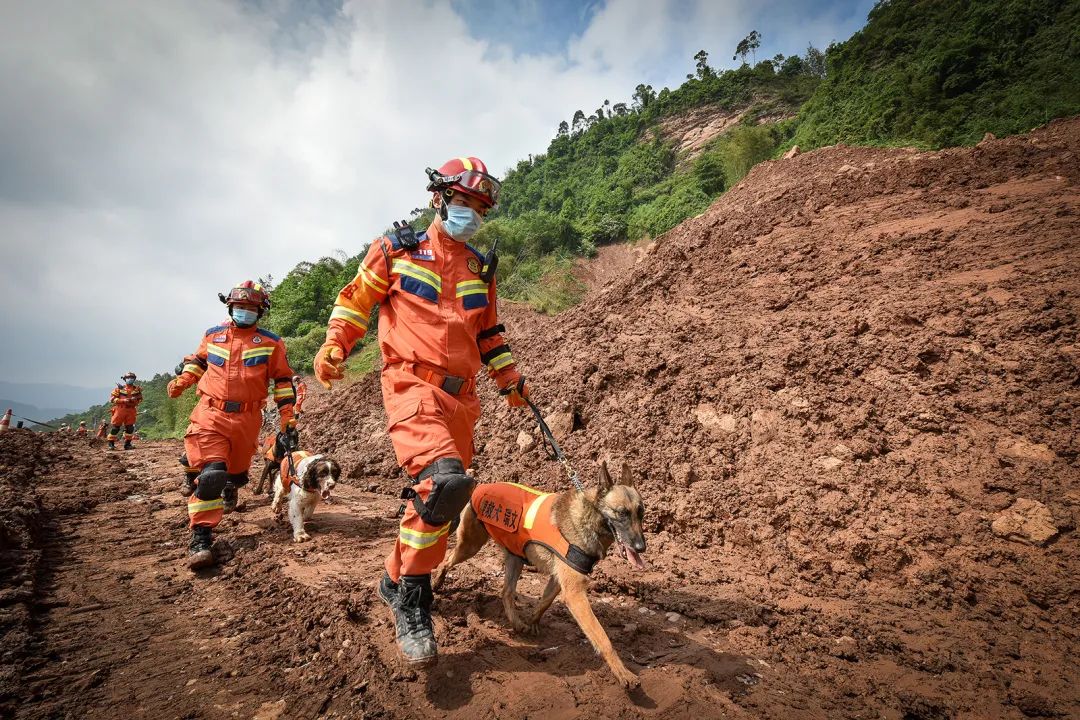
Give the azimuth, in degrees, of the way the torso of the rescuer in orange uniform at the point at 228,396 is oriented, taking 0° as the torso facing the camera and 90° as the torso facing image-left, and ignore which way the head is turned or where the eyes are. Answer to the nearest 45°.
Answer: approximately 0°

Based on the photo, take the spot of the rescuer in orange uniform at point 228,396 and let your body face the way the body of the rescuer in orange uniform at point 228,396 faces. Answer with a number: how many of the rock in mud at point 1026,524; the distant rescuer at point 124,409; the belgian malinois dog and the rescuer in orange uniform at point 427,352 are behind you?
1

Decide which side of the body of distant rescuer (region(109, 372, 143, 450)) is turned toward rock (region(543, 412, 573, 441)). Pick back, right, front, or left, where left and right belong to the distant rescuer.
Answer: front

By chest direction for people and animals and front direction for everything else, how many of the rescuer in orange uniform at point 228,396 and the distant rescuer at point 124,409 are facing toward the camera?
2

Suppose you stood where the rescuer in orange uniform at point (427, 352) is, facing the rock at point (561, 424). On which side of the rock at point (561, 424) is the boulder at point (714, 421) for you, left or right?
right

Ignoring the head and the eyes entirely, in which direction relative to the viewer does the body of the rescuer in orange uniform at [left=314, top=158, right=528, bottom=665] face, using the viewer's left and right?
facing the viewer and to the right of the viewer

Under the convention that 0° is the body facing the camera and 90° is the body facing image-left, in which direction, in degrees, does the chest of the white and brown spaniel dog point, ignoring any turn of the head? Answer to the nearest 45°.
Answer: approximately 315°

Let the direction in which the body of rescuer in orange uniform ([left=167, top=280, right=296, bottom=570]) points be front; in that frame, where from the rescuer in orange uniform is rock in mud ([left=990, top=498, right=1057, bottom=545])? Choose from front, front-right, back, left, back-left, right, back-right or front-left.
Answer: front-left

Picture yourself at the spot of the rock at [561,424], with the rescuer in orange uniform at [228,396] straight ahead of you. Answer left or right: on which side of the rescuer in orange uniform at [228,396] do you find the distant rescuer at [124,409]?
right

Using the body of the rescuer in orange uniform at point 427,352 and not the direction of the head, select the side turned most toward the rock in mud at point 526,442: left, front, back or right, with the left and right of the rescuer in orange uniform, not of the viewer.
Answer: left

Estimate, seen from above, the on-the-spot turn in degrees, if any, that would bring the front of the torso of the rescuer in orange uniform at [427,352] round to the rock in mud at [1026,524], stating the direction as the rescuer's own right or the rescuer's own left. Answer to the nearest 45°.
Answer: approximately 45° to the rescuer's own left
